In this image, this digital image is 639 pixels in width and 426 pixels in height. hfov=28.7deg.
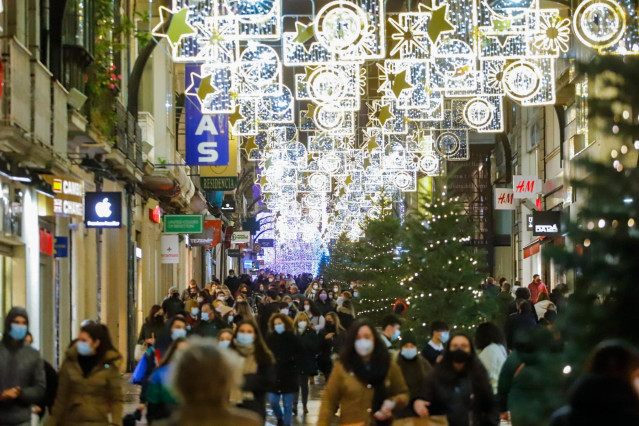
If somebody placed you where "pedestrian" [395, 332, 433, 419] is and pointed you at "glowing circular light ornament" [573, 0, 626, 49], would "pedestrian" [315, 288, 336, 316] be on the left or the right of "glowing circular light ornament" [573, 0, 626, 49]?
left

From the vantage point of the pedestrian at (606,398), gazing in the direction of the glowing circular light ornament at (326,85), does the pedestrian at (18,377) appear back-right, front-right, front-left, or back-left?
front-left

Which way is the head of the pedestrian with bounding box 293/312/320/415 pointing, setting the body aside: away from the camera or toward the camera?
toward the camera

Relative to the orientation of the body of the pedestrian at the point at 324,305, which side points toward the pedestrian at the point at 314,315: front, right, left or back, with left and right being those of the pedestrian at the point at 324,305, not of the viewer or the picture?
front

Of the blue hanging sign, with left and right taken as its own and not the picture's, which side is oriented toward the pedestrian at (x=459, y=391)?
front

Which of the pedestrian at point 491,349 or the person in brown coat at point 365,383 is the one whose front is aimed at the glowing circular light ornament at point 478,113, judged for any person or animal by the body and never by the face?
the pedestrian

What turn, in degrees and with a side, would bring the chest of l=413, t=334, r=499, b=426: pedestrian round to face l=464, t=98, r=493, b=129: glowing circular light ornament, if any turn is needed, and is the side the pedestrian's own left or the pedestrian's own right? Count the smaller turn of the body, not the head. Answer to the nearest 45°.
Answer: approximately 180°

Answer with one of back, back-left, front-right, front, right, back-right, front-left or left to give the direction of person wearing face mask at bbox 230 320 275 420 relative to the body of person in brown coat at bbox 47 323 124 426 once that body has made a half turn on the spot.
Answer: front

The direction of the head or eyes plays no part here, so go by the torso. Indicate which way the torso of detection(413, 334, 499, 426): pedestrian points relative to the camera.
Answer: toward the camera

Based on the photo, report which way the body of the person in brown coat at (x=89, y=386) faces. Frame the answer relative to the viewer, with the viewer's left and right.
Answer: facing the viewer and to the left of the viewer

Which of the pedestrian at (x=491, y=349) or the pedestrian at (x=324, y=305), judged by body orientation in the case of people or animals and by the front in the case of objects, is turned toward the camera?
the pedestrian at (x=324, y=305)

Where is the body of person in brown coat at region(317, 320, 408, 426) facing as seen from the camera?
toward the camera

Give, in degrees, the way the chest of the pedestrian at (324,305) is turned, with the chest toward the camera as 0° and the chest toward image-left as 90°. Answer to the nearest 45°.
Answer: approximately 0°

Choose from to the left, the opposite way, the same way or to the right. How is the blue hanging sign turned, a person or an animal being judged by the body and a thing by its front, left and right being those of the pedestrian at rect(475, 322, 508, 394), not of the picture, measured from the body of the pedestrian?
the opposite way

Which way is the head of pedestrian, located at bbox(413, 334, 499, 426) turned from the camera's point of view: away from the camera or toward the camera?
toward the camera

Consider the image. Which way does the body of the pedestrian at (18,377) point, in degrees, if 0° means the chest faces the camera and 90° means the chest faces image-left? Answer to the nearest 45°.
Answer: approximately 0°

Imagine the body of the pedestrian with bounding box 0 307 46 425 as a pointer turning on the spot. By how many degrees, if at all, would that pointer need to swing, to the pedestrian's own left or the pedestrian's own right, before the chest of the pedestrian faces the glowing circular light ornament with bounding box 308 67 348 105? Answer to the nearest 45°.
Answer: approximately 135° to the pedestrian's own left

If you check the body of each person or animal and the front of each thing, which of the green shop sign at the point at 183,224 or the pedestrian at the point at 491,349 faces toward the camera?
the green shop sign

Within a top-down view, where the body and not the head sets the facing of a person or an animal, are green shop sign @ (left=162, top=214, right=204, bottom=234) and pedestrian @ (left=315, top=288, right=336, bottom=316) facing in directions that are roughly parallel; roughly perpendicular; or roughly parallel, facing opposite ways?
roughly parallel
